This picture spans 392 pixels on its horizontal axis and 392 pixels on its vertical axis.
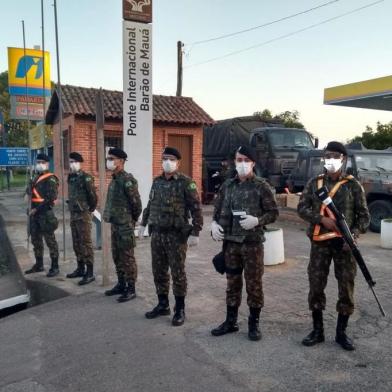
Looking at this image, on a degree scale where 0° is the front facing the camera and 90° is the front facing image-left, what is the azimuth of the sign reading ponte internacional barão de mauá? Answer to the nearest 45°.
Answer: approximately 0°

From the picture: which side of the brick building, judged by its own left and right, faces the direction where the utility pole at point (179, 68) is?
back

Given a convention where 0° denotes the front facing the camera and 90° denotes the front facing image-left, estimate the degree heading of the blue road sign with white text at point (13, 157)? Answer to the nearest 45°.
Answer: approximately 0°

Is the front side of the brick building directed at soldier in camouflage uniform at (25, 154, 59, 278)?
yes

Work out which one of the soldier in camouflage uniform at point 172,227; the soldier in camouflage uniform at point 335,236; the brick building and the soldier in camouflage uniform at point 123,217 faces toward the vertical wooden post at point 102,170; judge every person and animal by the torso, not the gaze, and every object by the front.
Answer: the brick building

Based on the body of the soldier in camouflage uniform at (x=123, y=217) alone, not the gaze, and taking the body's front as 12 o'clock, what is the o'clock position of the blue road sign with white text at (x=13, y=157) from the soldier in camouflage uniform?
The blue road sign with white text is roughly at 4 o'clock from the soldier in camouflage uniform.

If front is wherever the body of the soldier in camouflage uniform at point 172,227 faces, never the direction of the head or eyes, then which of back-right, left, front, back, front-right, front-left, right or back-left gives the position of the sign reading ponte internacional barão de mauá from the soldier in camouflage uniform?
back-right

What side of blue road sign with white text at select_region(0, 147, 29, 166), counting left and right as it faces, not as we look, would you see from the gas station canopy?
left

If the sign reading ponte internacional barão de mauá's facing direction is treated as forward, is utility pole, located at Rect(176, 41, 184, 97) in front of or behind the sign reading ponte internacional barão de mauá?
behind

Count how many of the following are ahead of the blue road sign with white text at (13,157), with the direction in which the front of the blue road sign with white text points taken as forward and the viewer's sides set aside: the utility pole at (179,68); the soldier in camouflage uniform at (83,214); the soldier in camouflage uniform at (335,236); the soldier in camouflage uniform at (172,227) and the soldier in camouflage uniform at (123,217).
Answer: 4
